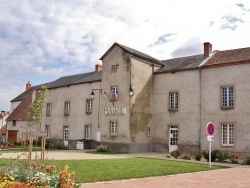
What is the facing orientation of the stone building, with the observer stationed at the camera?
facing the viewer and to the left of the viewer
